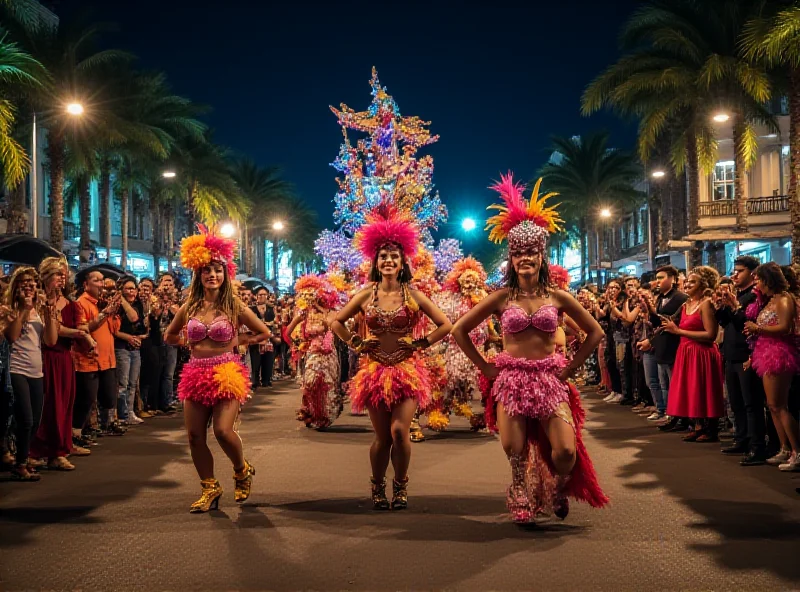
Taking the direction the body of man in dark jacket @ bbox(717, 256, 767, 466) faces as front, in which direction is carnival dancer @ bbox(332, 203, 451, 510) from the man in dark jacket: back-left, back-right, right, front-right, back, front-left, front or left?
front-left

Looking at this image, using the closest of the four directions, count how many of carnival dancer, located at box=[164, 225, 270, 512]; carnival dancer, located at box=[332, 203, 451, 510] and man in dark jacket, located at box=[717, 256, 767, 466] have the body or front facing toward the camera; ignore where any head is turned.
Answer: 2

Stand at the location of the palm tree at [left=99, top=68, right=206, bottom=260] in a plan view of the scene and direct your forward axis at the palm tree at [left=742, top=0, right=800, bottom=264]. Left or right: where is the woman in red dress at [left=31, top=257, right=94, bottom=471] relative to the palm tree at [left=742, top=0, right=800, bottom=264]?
right

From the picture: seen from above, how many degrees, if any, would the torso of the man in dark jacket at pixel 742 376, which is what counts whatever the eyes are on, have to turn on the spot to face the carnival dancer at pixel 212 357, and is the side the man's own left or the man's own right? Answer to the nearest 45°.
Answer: approximately 45° to the man's own left

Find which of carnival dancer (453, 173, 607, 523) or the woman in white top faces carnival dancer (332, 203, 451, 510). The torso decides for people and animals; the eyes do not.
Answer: the woman in white top

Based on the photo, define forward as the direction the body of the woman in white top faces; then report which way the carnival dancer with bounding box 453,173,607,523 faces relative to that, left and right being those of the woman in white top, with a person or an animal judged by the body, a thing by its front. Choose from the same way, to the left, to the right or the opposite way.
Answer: to the right

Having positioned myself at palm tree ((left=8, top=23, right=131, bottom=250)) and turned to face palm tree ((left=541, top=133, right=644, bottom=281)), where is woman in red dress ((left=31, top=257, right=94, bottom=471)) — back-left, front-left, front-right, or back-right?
back-right

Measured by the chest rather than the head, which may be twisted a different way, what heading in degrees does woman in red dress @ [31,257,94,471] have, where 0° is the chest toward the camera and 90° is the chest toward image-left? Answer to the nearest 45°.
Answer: approximately 270°

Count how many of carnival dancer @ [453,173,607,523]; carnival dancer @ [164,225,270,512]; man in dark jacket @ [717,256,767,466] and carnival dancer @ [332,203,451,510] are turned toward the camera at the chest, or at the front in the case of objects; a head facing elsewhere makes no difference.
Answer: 3

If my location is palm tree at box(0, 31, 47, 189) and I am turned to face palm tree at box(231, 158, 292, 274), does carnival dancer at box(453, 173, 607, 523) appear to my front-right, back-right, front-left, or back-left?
back-right

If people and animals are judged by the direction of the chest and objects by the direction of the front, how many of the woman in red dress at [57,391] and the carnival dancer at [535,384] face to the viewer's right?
1

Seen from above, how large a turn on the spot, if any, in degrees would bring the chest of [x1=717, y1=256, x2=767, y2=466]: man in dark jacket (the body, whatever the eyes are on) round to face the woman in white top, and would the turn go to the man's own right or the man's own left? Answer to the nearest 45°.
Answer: approximately 45° to the man's own left

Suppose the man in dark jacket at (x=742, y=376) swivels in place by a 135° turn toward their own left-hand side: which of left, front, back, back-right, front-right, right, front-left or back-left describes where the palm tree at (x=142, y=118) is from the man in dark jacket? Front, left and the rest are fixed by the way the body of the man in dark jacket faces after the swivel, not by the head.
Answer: back

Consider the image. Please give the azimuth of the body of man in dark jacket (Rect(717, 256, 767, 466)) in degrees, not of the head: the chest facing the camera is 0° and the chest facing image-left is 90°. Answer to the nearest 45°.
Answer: approximately 90°

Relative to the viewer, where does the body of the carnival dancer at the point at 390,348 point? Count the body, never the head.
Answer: toward the camera
